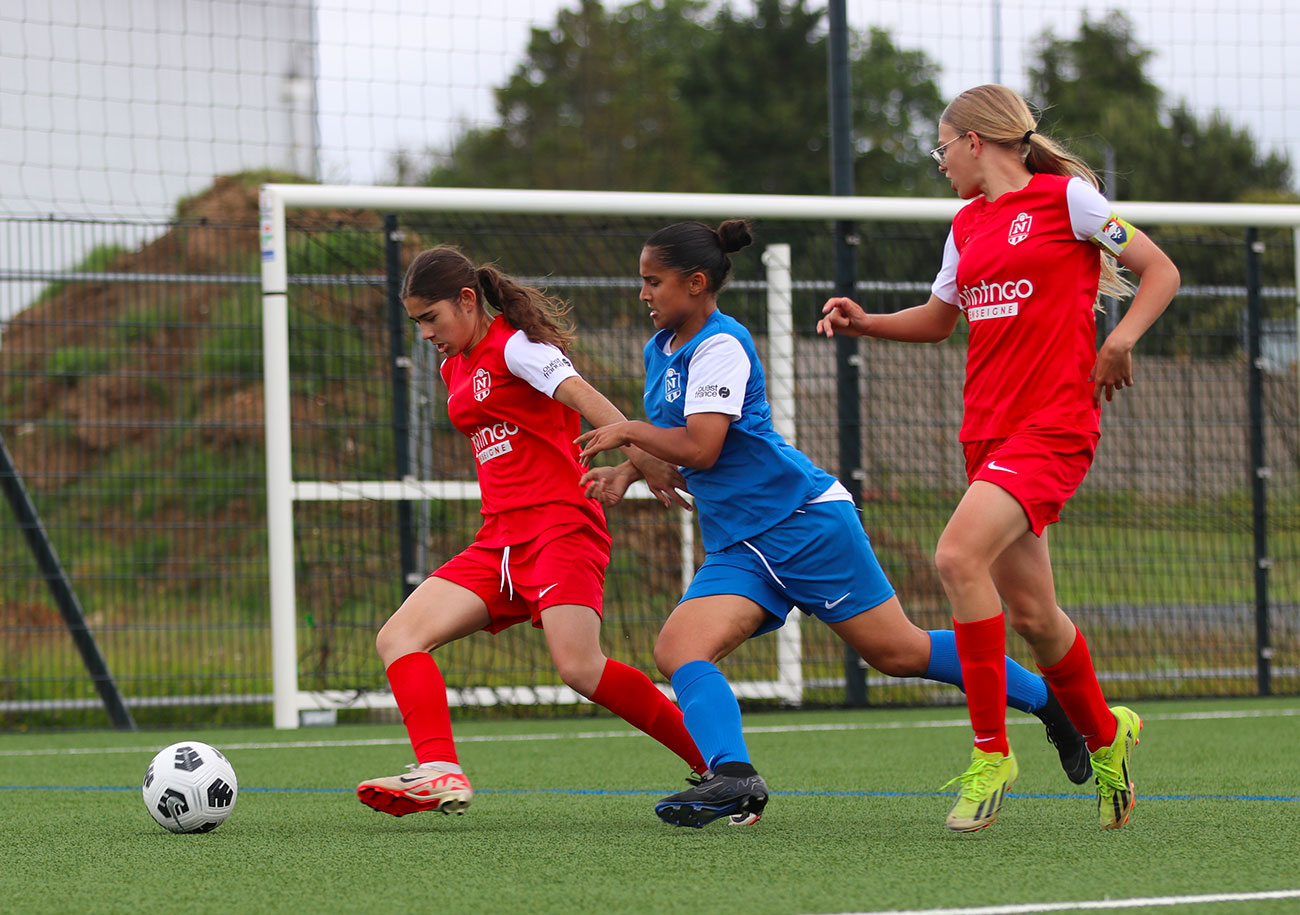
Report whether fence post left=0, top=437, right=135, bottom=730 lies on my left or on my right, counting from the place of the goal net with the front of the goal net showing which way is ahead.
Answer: on my right

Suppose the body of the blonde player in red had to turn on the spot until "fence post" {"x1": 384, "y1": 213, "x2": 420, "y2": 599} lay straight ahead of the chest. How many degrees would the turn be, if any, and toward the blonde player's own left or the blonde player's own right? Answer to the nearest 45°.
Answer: approximately 90° to the blonde player's own right

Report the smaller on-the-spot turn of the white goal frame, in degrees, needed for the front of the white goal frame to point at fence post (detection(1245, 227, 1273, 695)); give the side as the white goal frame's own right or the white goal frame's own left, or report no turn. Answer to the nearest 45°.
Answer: approximately 90° to the white goal frame's own left

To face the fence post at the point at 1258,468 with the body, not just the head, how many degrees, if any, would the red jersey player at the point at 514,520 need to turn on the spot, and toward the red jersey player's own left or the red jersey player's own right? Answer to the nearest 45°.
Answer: approximately 180°

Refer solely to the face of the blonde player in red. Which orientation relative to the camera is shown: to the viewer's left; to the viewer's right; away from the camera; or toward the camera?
to the viewer's left

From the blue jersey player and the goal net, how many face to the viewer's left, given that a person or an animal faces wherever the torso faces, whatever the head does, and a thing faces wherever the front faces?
1

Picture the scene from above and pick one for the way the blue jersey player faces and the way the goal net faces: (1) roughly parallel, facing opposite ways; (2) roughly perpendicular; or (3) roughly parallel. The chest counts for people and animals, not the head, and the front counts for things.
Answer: roughly perpendicular

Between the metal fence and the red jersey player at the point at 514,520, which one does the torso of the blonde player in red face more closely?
the red jersey player

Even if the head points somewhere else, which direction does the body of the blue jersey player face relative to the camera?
to the viewer's left

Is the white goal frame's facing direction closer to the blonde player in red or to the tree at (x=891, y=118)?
the blonde player in red

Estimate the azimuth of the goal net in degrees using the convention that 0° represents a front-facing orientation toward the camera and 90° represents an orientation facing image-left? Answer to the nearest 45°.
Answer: approximately 0°
